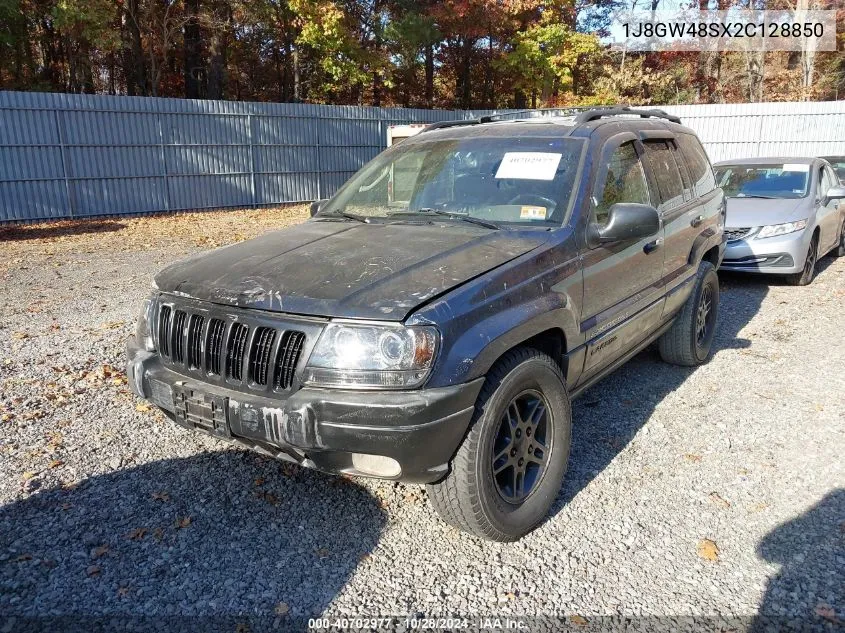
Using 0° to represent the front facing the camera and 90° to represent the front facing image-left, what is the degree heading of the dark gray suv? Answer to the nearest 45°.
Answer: approximately 45°

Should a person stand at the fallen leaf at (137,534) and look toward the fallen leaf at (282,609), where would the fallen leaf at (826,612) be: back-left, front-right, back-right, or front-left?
front-left

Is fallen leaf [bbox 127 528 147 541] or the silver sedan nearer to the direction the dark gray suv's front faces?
the fallen leaf

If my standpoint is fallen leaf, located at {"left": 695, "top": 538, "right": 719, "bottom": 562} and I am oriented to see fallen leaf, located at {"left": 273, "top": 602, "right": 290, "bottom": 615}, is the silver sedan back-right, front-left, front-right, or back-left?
back-right

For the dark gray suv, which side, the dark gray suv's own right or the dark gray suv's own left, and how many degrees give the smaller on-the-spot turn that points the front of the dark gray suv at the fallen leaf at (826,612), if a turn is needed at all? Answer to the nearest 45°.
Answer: approximately 90° to the dark gray suv's own left

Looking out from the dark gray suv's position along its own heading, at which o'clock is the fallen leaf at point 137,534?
The fallen leaf is roughly at 1 o'clock from the dark gray suv.

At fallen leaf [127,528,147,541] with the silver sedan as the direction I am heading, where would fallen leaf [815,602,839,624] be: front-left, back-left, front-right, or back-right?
front-right

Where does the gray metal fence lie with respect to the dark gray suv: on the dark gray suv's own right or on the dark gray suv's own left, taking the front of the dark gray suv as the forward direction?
on the dark gray suv's own right

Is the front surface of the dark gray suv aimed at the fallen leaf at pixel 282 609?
yes

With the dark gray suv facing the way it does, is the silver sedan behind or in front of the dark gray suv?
behind
